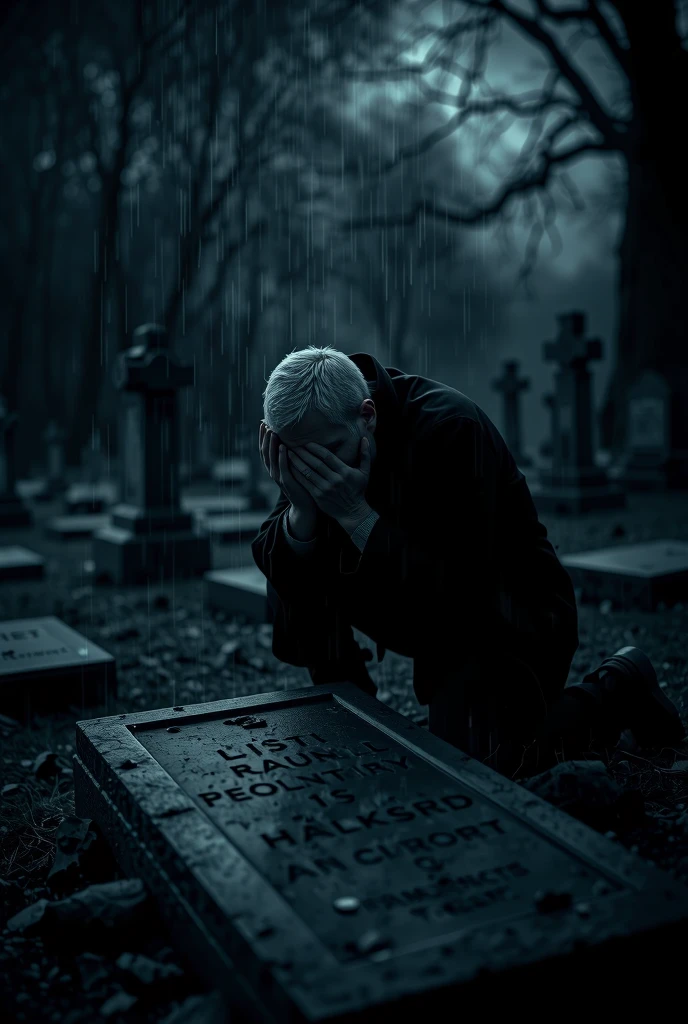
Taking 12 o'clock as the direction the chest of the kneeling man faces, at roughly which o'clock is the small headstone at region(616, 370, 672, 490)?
The small headstone is roughly at 5 o'clock from the kneeling man.

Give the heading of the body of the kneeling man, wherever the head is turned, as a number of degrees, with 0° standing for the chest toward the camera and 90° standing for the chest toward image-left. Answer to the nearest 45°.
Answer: approximately 45°

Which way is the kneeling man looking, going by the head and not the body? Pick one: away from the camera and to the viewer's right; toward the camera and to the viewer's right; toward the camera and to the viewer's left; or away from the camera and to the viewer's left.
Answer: toward the camera and to the viewer's left

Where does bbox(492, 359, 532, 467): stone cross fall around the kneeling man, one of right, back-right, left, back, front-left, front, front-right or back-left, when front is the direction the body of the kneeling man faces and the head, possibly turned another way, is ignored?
back-right

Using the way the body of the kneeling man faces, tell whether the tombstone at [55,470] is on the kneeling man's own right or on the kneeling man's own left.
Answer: on the kneeling man's own right

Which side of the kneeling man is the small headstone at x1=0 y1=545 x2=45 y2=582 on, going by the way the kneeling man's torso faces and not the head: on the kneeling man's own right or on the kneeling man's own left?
on the kneeling man's own right
